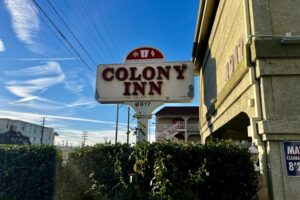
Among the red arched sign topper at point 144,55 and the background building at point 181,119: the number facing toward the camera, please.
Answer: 2

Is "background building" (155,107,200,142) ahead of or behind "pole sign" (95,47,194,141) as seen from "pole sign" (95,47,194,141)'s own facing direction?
behind

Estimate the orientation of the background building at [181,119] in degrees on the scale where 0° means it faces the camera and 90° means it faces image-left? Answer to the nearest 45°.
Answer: approximately 0°

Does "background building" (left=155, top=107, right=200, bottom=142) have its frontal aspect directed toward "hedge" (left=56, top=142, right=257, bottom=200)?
yes

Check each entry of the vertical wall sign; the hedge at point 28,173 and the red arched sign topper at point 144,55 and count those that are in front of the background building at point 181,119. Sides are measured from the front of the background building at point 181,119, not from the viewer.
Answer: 3

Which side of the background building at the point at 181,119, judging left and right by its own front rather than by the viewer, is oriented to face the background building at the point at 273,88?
front

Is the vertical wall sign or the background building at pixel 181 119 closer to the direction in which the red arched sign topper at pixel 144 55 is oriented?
the vertical wall sign

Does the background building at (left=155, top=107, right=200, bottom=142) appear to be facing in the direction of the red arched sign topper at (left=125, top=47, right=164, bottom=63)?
yes
